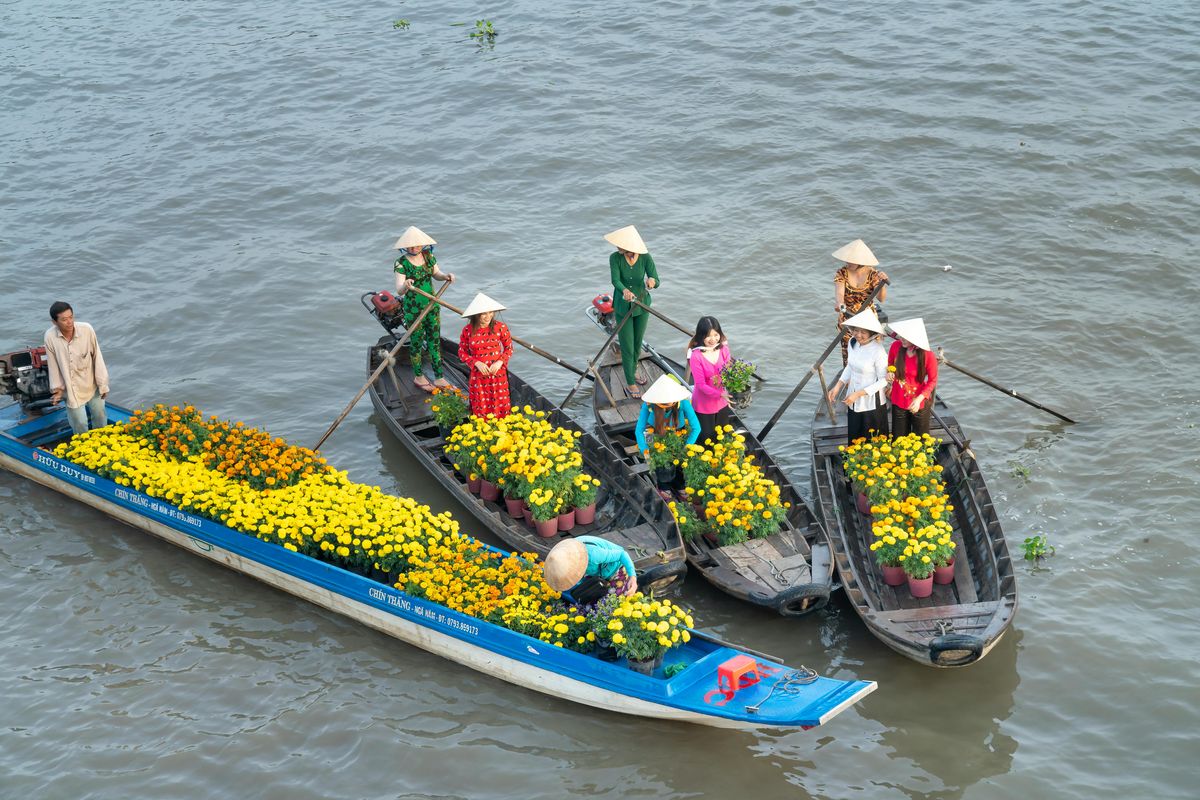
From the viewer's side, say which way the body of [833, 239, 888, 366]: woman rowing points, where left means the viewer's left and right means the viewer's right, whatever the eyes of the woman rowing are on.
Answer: facing the viewer

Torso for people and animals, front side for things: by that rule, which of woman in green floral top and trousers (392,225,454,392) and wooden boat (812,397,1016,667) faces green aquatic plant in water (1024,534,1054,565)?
the woman in green floral top and trousers

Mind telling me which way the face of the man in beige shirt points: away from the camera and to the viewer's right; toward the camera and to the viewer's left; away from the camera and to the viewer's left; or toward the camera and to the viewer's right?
toward the camera and to the viewer's right

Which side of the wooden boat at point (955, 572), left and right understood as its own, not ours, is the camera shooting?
front

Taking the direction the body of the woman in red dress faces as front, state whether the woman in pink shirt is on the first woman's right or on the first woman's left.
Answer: on the first woman's left

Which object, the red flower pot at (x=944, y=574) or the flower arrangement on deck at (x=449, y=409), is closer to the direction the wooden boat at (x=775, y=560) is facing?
the red flower pot

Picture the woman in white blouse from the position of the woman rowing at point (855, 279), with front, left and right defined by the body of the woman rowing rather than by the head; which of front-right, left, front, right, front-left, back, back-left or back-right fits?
front

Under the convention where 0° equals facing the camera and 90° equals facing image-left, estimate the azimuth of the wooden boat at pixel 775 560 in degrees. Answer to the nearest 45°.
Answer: approximately 315°

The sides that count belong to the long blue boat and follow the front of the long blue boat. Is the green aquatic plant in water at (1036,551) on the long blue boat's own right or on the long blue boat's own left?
on the long blue boat's own left

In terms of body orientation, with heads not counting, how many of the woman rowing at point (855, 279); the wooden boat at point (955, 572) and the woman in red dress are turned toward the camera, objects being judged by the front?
3

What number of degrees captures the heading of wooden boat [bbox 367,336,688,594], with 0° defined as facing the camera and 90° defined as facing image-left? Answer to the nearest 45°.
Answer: approximately 315°

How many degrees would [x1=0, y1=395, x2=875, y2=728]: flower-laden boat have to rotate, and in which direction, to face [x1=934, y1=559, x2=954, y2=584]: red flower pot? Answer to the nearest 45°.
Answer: approximately 45° to its left

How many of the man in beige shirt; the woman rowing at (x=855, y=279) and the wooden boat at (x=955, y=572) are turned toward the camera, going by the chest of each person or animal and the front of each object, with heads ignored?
3
